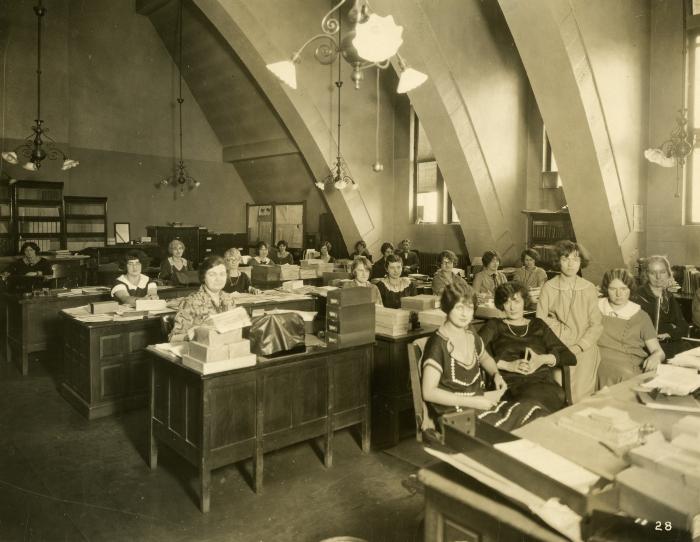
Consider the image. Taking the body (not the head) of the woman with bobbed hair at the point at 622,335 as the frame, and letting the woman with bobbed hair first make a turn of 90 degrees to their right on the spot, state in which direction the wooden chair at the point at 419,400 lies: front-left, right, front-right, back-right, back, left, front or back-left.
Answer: front-left

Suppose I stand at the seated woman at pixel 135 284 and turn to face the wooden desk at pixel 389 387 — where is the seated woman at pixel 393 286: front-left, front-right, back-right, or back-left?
front-left

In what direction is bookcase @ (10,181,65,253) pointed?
toward the camera

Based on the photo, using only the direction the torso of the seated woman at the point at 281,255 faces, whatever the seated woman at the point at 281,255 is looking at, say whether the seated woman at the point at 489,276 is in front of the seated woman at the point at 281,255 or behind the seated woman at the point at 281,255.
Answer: in front

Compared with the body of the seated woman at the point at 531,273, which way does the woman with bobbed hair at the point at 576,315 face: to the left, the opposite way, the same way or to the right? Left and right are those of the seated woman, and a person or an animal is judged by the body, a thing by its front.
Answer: the same way

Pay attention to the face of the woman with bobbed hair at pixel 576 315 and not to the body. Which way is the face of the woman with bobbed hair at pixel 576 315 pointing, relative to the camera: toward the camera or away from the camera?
toward the camera

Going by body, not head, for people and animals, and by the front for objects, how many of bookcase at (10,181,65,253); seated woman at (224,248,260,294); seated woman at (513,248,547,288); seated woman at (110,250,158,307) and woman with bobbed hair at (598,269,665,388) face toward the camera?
5

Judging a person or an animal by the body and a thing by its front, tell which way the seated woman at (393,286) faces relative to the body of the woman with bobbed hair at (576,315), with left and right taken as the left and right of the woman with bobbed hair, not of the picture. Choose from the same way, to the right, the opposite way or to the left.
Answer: the same way

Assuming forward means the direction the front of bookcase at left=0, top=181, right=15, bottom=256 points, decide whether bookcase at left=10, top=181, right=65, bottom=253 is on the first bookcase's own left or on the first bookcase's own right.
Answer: on the first bookcase's own left

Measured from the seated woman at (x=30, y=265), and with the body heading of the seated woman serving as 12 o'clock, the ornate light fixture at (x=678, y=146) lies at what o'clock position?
The ornate light fixture is roughly at 10 o'clock from the seated woman.

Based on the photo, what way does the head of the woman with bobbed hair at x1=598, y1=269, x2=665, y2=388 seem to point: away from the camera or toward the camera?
toward the camera

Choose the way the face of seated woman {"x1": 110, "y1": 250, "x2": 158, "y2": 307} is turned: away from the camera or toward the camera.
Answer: toward the camera

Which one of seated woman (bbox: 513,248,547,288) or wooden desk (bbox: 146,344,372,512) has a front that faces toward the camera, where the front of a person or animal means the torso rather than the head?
the seated woman

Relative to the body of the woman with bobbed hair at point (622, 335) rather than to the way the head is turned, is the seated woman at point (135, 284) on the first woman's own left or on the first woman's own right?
on the first woman's own right

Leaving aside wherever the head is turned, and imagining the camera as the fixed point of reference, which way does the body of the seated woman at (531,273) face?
toward the camera

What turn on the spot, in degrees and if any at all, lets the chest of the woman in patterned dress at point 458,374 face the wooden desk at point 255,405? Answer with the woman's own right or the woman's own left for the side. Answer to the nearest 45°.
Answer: approximately 135° to the woman's own right

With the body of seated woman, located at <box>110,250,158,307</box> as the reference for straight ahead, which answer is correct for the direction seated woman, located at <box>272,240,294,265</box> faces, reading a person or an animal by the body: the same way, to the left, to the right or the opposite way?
the same way

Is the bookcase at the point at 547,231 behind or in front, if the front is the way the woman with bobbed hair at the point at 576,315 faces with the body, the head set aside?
behind

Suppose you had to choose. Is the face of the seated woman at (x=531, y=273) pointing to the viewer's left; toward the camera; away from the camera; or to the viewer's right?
toward the camera

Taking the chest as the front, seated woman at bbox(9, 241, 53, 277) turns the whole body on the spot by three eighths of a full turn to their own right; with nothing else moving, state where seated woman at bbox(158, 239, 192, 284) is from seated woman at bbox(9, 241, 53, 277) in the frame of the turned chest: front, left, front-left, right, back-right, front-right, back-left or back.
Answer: back

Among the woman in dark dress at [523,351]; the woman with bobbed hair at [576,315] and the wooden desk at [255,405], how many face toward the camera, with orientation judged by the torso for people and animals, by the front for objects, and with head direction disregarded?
2

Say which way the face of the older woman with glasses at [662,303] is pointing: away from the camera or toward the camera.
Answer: toward the camera

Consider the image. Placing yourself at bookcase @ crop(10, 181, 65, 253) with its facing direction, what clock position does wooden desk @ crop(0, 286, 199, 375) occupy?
The wooden desk is roughly at 12 o'clock from the bookcase.

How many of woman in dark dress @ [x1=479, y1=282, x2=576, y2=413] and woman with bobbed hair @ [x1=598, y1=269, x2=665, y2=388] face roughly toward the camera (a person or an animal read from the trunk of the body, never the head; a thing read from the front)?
2
